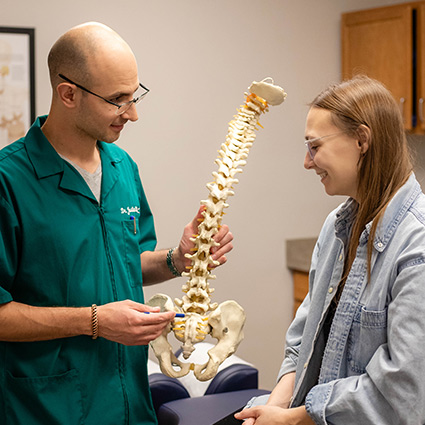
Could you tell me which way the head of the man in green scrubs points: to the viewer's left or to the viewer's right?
to the viewer's right

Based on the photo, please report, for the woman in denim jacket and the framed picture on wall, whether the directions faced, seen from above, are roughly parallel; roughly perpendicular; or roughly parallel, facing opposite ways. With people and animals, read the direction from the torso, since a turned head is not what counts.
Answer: roughly perpendicular

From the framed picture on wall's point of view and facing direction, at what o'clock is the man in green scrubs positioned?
The man in green scrubs is roughly at 12 o'clock from the framed picture on wall.

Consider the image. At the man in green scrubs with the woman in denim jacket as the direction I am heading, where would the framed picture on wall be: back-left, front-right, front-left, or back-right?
back-left

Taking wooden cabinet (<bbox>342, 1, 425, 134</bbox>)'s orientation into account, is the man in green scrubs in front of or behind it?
in front

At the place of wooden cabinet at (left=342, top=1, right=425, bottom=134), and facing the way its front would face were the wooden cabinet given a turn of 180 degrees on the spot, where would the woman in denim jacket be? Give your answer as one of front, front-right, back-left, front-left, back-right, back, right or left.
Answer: back-right

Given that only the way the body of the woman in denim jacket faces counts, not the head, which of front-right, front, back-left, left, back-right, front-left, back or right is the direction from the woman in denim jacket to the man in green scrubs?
front-right

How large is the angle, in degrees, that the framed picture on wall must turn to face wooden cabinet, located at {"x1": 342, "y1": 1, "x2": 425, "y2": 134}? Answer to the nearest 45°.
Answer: approximately 90° to its left

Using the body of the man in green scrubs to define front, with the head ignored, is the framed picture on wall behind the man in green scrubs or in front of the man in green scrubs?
behind

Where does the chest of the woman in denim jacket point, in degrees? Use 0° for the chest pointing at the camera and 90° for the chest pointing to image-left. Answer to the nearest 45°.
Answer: approximately 45°

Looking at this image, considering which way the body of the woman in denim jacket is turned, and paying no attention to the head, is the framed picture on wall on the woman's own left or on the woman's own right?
on the woman's own right

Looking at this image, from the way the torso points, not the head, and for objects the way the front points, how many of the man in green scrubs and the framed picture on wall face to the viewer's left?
0

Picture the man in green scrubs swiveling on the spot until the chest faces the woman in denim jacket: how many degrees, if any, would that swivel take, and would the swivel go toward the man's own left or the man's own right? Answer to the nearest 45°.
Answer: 0° — they already face them

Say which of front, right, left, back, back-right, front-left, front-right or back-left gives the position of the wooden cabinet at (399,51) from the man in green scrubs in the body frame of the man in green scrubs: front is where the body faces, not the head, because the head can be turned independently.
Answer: left

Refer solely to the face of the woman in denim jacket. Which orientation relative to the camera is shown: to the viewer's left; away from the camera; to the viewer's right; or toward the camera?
to the viewer's left

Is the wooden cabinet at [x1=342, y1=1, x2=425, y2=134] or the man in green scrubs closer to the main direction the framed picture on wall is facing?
the man in green scrubs
